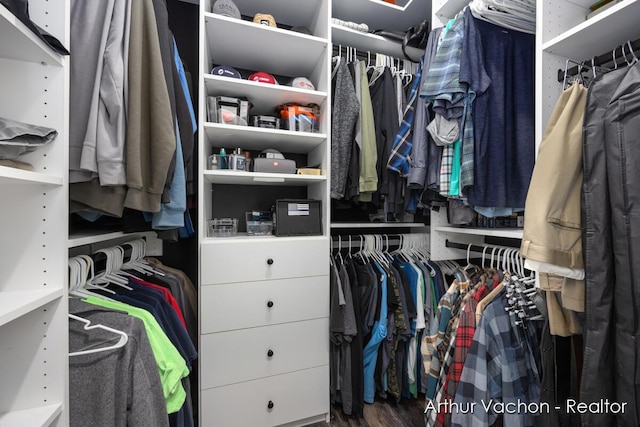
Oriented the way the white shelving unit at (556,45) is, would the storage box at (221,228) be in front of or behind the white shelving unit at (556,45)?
in front

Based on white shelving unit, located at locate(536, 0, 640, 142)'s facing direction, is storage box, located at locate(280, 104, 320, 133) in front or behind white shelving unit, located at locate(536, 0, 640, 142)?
in front

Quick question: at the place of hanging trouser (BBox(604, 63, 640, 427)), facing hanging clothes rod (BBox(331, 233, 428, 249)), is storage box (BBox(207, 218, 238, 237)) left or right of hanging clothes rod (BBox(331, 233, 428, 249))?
left

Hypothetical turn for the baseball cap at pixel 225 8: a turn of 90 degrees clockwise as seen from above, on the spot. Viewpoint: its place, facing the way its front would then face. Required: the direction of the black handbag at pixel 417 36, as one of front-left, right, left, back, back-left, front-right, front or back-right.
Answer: back

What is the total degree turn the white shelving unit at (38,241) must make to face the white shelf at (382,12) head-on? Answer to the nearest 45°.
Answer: approximately 45° to its left

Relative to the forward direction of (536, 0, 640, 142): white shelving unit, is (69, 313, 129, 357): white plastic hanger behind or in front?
in front

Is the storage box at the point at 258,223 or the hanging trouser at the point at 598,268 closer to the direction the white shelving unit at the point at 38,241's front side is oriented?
the hanging trouser

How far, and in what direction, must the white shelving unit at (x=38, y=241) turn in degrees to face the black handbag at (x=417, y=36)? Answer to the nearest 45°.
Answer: approximately 45° to its left

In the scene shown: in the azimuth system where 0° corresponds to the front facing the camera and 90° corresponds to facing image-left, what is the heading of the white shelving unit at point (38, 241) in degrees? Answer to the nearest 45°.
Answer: approximately 315°

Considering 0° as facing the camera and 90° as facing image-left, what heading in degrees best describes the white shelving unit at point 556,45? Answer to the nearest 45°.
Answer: approximately 45°

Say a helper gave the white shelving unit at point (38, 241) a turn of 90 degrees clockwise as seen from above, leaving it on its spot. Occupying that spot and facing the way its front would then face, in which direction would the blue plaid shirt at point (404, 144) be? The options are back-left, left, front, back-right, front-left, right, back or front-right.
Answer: back-left

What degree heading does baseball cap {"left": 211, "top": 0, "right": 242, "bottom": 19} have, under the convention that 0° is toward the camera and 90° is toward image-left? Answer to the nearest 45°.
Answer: approximately 0°

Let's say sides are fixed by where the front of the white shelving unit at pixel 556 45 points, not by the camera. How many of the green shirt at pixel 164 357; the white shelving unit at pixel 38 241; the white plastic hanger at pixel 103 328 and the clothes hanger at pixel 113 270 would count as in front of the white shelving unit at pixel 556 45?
4
